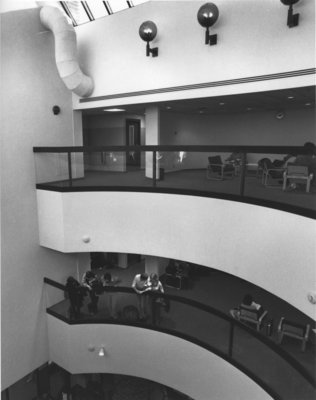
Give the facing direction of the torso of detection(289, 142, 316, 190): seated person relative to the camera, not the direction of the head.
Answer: to the viewer's left

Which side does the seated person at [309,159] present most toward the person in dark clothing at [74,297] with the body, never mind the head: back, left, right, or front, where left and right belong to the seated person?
front
